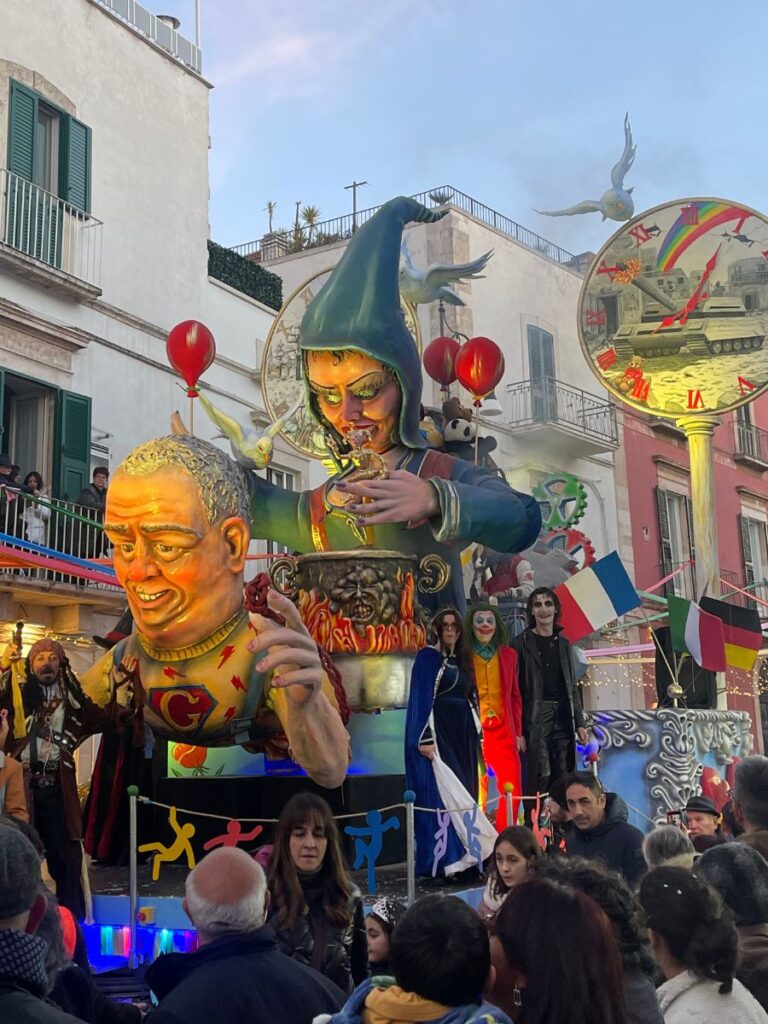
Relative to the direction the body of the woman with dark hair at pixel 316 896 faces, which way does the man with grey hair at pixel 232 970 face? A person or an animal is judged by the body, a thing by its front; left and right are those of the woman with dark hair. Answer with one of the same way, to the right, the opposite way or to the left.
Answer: the opposite way

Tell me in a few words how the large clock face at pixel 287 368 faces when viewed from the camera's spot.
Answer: facing the viewer

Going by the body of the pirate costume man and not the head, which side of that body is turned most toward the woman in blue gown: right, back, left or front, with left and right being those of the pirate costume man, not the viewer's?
left

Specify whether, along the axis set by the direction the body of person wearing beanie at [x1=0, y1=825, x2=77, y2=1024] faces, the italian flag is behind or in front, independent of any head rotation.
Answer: in front

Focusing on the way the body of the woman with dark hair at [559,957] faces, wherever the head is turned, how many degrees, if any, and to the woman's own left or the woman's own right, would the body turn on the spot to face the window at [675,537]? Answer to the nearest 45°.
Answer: approximately 45° to the woman's own right

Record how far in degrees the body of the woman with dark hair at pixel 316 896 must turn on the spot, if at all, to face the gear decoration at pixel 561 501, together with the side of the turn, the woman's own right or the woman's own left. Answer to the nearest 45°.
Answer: approximately 180°

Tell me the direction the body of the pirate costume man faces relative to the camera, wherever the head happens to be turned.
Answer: toward the camera

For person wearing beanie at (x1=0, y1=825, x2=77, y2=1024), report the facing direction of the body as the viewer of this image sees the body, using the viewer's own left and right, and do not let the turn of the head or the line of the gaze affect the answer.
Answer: facing away from the viewer

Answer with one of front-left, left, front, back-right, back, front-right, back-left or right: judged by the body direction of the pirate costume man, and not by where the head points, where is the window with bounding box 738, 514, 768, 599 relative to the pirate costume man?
back-left

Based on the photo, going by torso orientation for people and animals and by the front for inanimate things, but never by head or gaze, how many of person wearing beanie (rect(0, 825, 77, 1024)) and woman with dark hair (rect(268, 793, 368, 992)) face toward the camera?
1

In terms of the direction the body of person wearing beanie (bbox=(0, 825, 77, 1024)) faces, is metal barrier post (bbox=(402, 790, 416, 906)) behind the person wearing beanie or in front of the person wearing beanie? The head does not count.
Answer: in front

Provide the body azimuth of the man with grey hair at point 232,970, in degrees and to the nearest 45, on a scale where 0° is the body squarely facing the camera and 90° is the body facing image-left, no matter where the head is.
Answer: approximately 180°

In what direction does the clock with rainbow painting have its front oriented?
toward the camera
